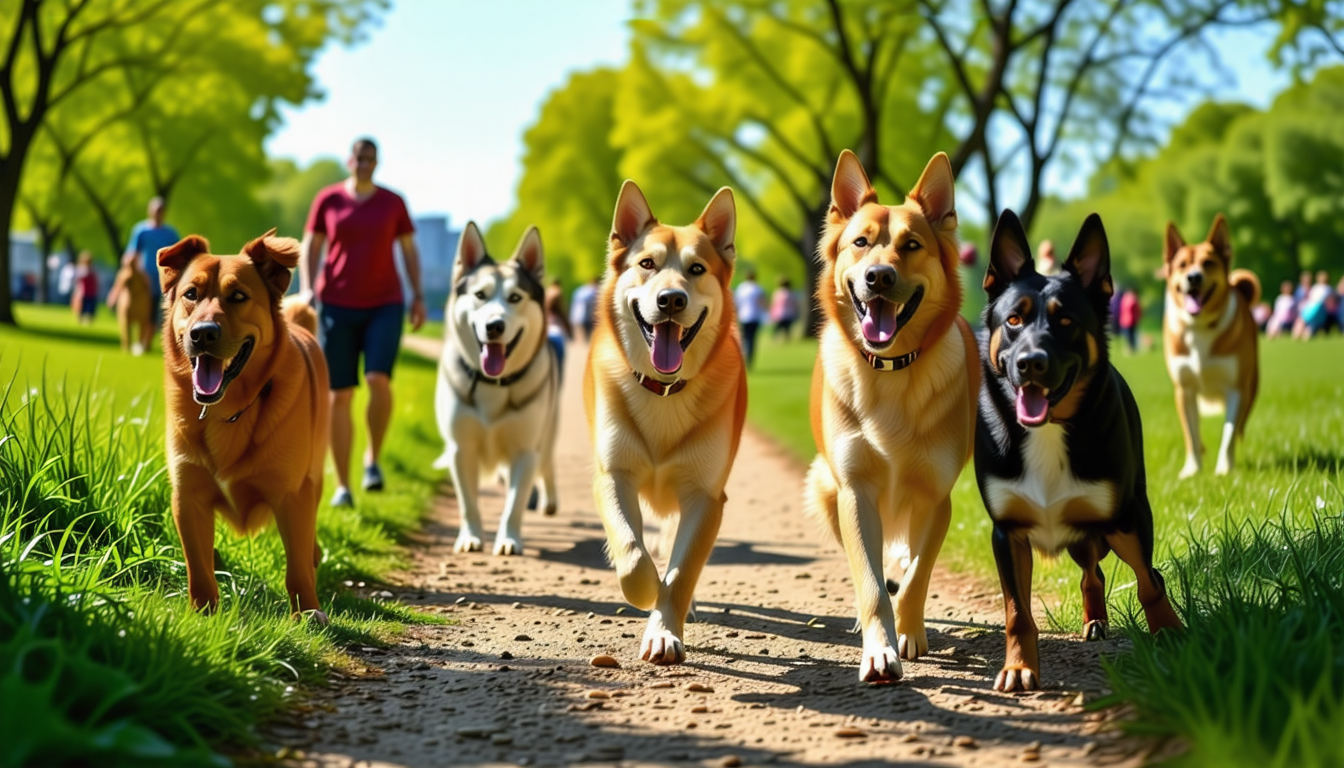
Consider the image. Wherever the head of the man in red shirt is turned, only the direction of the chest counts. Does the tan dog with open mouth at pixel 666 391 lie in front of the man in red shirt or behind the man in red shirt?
in front

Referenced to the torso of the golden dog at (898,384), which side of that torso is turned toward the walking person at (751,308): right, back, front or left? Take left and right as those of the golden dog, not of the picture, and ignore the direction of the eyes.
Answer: back

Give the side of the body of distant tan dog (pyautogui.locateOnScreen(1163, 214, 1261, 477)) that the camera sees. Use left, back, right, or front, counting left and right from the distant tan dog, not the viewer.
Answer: front

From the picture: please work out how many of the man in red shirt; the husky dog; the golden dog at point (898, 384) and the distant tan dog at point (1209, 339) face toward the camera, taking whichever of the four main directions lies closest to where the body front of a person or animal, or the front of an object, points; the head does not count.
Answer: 4

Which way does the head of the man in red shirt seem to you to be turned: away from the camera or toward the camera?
toward the camera

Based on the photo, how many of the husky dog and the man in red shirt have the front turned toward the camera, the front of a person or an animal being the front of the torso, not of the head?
2

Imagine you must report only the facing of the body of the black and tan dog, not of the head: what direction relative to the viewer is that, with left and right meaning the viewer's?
facing the viewer and to the left of the viewer

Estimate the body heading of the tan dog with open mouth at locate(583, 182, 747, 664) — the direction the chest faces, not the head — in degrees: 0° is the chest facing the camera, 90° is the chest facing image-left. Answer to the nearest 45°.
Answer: approximately 0°

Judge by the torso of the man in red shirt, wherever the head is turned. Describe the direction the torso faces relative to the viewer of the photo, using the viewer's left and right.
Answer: facing the viewer

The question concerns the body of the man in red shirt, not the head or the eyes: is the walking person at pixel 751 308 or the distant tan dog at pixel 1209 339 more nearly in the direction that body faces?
the distant tan dog

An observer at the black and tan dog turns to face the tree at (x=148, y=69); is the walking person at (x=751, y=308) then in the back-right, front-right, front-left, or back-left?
front-right

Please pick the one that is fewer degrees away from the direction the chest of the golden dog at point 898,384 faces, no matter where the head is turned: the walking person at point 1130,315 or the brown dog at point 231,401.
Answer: the brown dog

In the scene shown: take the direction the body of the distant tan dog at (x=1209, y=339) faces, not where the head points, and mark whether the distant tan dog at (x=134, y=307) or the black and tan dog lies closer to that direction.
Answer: the black and tan dog

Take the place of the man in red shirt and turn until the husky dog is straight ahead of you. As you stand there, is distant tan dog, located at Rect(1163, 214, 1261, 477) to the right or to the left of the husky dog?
left

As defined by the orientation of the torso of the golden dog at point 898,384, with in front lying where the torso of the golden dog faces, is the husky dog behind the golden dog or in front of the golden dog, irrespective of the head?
behind

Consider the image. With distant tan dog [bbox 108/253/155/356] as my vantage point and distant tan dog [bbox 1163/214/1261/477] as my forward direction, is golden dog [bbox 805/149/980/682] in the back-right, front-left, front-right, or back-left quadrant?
front-right
